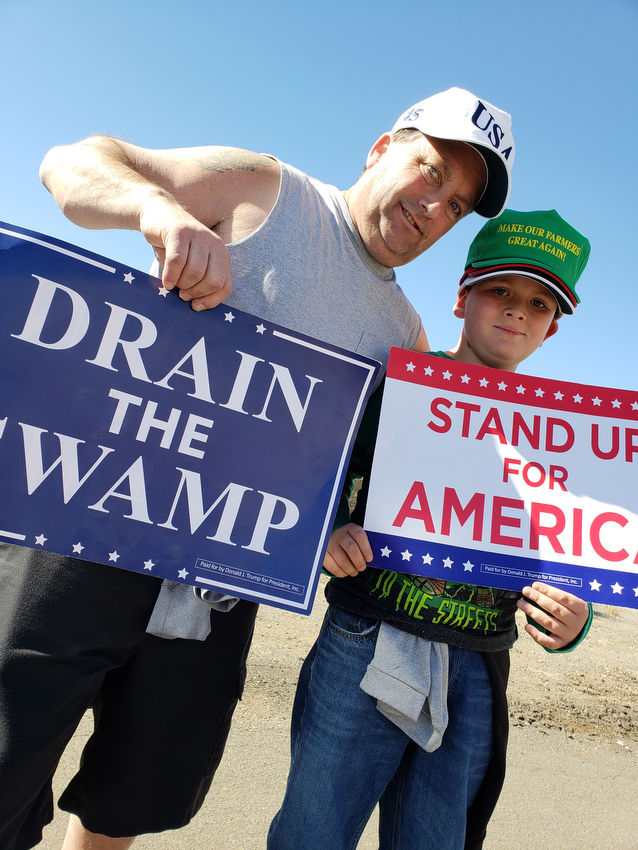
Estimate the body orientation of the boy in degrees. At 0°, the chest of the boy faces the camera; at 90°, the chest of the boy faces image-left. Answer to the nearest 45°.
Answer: approximately 0°
